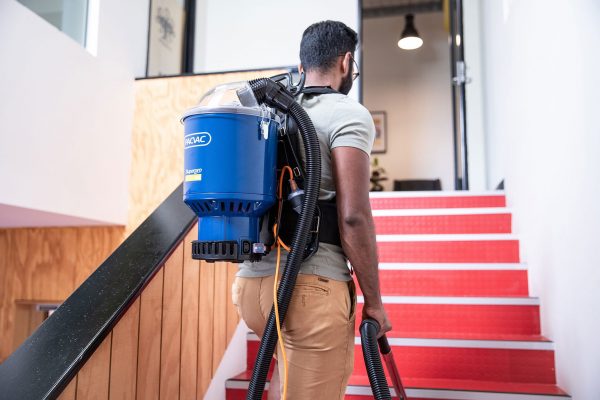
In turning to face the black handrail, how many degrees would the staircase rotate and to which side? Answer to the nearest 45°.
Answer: approximately 45° to its right

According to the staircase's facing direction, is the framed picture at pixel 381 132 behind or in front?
behind

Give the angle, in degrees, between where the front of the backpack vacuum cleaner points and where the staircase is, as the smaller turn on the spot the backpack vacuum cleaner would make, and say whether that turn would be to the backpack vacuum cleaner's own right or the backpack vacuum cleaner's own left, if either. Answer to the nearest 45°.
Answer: approximately 180°

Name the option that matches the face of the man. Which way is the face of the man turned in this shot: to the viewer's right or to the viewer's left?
to the viewer's right

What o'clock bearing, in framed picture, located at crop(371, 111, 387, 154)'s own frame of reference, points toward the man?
The man is roughly at 12 o'clock from the framed picture.

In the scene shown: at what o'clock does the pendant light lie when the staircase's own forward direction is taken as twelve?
The pendant light is roughly at 6 o'clock from the staircase.

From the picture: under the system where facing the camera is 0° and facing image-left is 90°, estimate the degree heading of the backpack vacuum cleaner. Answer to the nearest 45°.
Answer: approximately 45°

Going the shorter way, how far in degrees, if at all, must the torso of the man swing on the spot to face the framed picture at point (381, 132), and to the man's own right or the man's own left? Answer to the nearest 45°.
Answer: approximately 45° to the man's own left

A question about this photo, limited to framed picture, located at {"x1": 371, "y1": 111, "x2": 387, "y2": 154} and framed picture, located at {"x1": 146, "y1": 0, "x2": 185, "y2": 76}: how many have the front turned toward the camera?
2

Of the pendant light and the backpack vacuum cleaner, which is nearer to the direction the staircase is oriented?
the backpack vacuum cleaner
